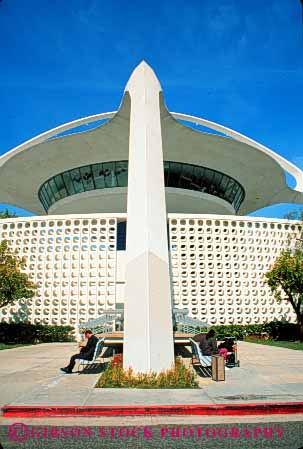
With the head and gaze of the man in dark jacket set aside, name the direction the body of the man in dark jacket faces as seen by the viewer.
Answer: to the viewer's left

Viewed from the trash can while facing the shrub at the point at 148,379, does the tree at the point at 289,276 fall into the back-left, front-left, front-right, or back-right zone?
back-right

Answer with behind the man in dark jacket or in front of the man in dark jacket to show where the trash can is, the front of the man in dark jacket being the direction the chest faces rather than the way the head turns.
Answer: behind

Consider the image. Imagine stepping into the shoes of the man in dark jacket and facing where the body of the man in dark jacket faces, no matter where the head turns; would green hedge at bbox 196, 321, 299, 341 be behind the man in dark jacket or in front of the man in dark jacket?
behind

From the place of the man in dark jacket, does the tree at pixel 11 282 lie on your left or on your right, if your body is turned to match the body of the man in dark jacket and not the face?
on your right

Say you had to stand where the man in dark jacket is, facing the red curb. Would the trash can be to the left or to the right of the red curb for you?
left

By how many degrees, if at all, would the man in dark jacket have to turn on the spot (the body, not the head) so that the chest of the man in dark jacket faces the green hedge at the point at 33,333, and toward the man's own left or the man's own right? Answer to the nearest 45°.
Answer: approximately 90° to the man's own right

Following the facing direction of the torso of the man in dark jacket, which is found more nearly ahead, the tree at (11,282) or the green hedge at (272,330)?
the tree

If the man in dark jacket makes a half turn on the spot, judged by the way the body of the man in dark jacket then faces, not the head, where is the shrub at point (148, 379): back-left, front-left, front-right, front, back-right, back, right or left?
front-right

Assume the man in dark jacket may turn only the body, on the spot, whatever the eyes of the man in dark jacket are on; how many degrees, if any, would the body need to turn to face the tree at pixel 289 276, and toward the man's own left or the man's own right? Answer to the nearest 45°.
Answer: approximately 135° to the man's own right
